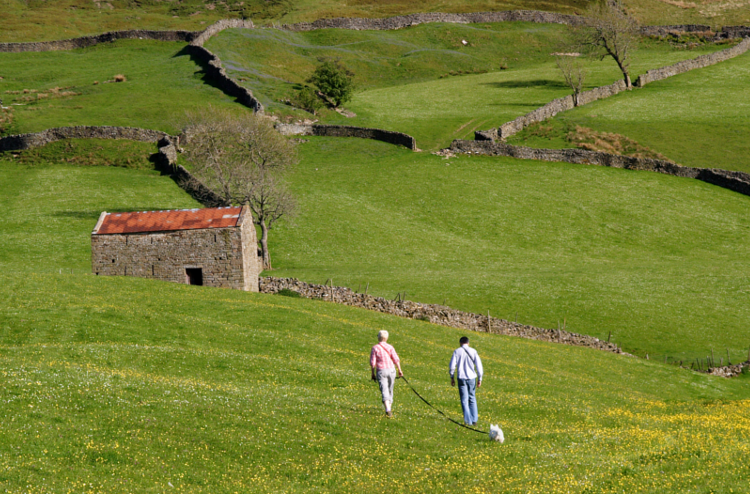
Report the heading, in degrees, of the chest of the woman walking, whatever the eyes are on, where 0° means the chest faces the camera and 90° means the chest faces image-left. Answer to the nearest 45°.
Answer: approximately 180°

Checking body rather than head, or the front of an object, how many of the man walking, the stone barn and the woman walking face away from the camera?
2

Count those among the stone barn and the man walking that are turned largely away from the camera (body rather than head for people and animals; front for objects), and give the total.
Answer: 1

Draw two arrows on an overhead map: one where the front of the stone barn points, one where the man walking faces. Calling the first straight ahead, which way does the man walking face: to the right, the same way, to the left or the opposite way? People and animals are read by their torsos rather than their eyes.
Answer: the opposite way

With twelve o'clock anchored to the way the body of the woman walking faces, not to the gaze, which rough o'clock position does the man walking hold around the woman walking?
The man walking is roughly at 3 o'clock from the woman walking.

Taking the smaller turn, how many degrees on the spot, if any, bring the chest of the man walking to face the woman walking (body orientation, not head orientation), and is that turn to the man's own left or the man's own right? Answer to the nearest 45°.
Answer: approximately 90° to the man's own left

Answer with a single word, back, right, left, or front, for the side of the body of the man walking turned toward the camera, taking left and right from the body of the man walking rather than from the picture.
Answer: back

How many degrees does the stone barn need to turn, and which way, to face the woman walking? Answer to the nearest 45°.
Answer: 0° — it already faces them

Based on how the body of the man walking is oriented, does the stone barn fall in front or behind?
in front

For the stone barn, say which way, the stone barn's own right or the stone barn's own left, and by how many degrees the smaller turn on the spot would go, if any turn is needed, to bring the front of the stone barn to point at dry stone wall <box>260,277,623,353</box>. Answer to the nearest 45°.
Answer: approximately 90° to the stone barn's own left
